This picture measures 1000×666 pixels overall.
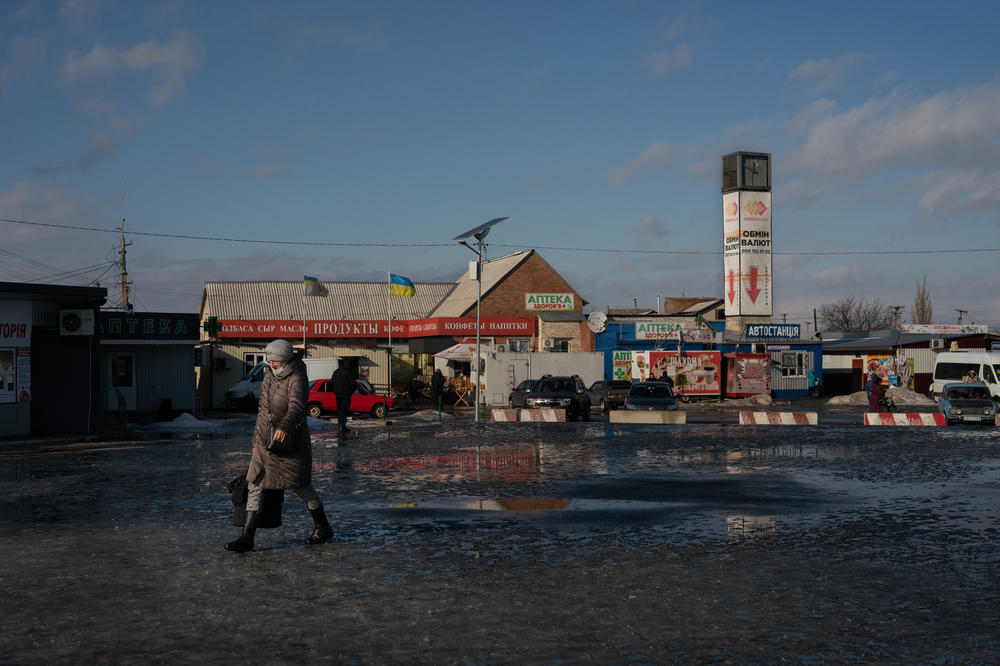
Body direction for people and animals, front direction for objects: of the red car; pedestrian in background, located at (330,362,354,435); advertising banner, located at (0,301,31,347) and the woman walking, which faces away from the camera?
the pedestrian in background

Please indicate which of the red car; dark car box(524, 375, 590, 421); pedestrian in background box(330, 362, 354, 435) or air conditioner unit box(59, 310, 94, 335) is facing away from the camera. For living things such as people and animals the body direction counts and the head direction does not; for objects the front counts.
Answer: the pedestrian in background

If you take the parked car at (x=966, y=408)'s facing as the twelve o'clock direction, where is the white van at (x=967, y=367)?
The white van is roughly at 6 o'clock from the parked car.

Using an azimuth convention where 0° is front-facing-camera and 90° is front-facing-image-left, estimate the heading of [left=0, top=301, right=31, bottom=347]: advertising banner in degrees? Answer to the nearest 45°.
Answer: approximately 0°

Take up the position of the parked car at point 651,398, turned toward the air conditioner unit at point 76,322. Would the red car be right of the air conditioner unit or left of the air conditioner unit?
right

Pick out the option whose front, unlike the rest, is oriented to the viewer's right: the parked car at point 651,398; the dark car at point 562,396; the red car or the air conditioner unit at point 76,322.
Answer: the red car

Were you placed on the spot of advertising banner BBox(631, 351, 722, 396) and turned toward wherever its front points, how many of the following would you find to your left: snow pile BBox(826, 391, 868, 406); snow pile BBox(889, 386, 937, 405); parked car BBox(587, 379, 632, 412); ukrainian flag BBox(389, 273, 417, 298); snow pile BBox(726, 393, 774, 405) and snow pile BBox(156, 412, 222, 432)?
3

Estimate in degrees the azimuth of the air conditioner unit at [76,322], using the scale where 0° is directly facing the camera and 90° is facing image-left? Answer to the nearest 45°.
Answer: approximately 0°

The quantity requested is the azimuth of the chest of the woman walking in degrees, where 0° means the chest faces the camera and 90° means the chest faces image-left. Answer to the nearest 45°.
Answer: approximately 45°

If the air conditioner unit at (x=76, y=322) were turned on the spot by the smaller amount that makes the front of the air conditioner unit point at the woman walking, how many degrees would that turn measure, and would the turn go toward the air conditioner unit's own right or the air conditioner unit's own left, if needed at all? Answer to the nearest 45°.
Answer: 0° — it already faces them

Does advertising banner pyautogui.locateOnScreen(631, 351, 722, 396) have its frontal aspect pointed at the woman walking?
yes

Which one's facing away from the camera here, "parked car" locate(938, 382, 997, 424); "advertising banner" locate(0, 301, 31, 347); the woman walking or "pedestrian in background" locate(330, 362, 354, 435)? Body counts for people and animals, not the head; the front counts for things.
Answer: the pedestrian in background
